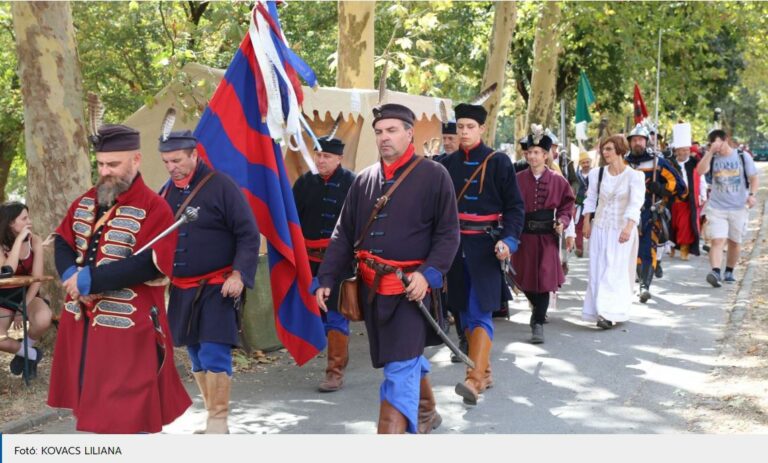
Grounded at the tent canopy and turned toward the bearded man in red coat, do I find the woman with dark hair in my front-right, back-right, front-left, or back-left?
front-right

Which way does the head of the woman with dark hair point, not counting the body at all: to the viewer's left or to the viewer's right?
to the viewer's right

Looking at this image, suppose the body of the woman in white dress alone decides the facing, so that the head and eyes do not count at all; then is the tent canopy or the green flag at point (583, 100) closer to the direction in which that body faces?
the tent canopy

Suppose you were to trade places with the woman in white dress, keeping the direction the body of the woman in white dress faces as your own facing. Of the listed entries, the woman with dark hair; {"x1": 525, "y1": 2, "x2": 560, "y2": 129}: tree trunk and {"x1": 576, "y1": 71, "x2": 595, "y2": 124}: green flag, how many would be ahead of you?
1

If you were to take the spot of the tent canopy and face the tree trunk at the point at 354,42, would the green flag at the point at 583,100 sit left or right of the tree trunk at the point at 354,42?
right

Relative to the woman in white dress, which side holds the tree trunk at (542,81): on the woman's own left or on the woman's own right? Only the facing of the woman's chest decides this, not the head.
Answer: on the woman's own right

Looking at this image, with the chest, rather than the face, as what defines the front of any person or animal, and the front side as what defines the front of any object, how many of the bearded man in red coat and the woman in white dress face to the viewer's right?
0

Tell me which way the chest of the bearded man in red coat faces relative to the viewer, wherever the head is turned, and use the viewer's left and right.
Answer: facing the viewer and to the left of the viewer

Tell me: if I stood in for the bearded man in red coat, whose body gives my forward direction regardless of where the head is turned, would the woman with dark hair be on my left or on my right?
on my right

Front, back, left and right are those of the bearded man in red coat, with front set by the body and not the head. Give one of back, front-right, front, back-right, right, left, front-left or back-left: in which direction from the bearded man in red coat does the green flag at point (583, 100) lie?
back

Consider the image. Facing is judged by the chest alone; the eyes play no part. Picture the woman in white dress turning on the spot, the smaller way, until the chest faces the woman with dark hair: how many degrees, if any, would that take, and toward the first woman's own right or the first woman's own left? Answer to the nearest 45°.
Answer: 0° — they already face them

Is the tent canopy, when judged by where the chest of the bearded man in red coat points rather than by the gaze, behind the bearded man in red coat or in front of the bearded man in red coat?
behind

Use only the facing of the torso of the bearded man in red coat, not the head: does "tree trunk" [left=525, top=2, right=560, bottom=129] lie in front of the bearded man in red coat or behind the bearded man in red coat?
behind
